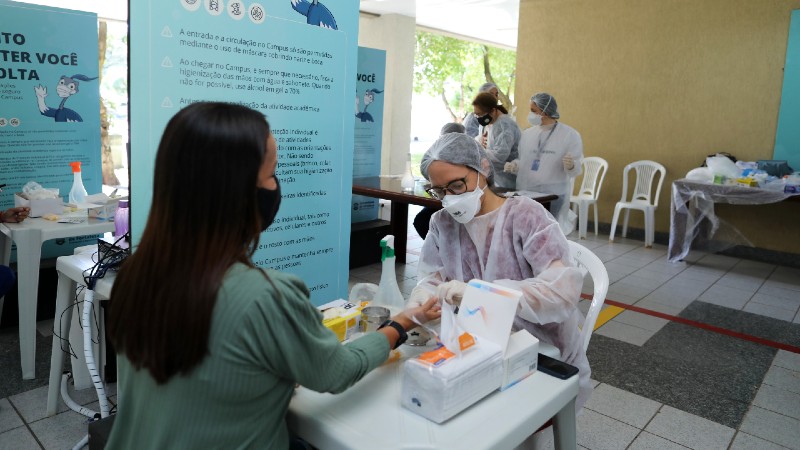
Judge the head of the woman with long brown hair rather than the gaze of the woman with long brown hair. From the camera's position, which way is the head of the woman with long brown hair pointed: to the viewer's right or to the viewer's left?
to the viewer's right

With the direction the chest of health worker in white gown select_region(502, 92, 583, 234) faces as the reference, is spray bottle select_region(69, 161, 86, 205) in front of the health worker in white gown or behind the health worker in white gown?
in front

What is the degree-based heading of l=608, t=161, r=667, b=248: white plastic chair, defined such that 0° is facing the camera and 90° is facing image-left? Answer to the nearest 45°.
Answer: approximately 45°

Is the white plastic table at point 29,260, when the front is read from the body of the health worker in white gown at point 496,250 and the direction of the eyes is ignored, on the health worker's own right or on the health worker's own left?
on the health worker's own right

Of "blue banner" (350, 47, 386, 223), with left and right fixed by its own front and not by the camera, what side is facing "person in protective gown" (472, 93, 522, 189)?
left

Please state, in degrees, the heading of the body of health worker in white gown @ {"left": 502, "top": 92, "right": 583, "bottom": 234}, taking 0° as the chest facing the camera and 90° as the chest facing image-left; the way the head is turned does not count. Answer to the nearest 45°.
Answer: approximately 45°

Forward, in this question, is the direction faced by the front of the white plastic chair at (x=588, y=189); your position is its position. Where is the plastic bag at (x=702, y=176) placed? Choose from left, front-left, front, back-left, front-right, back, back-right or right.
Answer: left

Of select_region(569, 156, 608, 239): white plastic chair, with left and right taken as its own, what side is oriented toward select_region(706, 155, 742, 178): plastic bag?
left

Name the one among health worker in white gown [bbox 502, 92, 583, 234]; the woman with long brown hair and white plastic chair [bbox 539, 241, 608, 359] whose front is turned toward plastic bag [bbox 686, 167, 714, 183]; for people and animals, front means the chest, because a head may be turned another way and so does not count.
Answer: the woman with long brown hair

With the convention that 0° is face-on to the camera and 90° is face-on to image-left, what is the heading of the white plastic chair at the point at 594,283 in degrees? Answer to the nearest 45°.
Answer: approximately 45°

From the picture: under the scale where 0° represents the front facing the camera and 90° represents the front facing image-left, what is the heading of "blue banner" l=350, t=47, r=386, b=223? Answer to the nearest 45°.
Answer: approximately 0°
